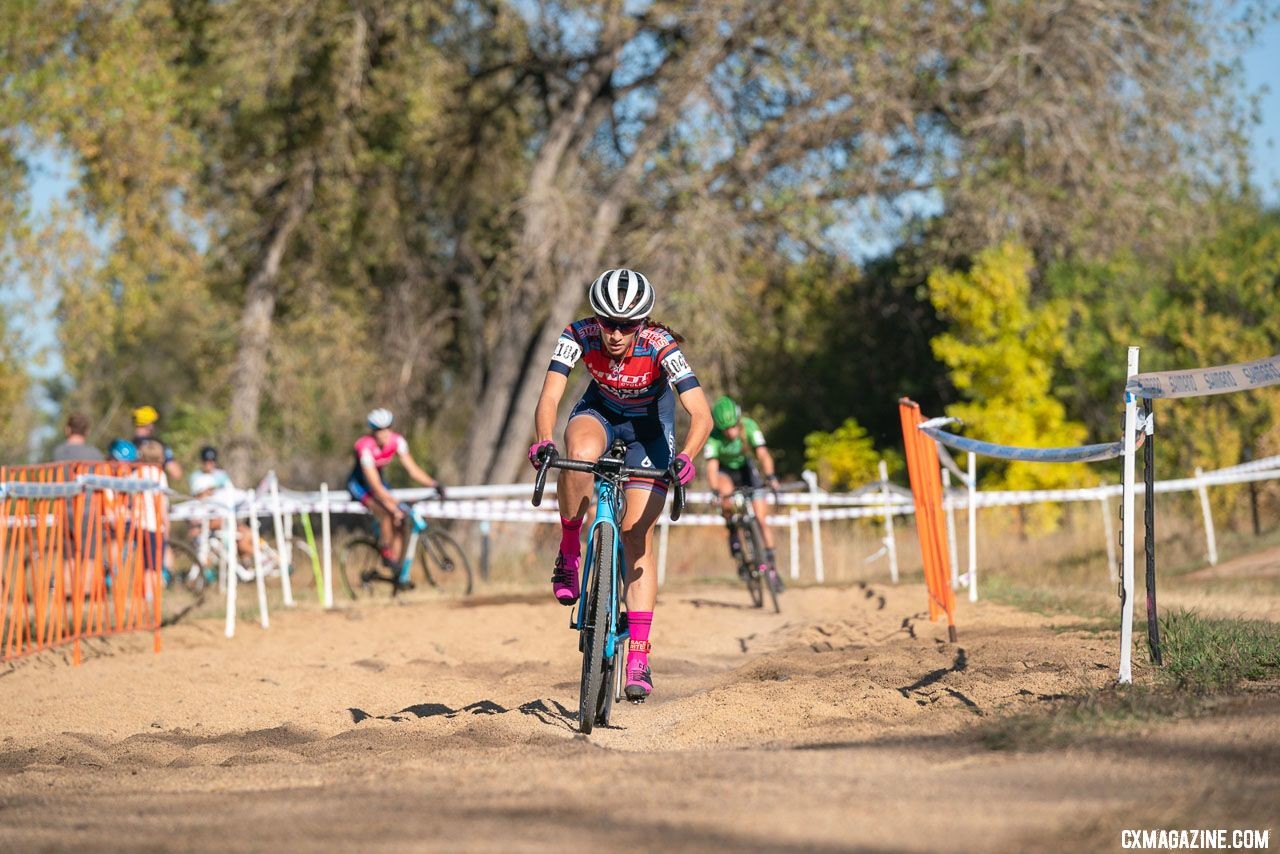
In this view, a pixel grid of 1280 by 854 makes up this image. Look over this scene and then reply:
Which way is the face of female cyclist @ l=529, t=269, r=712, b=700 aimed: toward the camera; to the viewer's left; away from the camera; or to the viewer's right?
toward the camera

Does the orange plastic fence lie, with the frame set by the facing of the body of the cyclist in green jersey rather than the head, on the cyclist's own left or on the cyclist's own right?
on the cyclist's own right

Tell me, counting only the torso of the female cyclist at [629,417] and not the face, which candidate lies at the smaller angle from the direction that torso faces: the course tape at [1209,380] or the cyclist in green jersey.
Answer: the course tape

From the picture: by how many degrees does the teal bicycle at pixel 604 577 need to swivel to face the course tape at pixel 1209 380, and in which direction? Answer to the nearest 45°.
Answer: approximately 90° to its left

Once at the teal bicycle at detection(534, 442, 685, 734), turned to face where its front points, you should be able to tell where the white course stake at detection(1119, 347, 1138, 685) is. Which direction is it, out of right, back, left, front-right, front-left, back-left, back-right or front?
left

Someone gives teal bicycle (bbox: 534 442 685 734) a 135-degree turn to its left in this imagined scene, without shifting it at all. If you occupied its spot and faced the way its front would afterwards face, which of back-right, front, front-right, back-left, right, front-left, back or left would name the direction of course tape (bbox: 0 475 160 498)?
left

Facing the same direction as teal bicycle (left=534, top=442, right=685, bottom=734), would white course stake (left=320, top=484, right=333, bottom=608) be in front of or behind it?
behind

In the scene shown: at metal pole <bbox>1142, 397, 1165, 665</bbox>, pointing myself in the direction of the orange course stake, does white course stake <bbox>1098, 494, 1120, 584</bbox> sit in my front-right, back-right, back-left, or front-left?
front-right

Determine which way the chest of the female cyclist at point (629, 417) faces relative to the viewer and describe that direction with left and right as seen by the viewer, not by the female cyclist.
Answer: facing the viewer

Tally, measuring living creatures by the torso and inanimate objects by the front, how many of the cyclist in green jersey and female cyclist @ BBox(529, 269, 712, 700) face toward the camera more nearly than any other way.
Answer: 2

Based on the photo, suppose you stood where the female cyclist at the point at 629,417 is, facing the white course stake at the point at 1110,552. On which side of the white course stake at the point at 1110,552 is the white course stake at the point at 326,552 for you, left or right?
left

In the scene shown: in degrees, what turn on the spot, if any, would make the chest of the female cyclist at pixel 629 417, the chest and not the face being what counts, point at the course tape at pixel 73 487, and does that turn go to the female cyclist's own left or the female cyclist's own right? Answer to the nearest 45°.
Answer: approximately 135° to the female cyclist's own right

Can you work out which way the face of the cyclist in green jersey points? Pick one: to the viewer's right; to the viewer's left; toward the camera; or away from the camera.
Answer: toward the camera

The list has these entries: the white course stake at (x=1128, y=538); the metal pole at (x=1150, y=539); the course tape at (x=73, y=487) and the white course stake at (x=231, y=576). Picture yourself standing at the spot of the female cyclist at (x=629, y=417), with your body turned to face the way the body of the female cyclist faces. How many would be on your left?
2

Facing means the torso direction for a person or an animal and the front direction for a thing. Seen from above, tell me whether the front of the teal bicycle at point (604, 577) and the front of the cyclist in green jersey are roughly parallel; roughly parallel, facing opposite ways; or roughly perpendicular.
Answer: roughly parallel

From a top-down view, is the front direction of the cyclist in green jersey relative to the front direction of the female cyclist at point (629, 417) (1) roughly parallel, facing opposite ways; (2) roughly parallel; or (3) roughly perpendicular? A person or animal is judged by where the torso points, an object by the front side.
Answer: roughly parallel

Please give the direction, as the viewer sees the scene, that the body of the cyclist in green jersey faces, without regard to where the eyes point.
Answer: toward the camera
